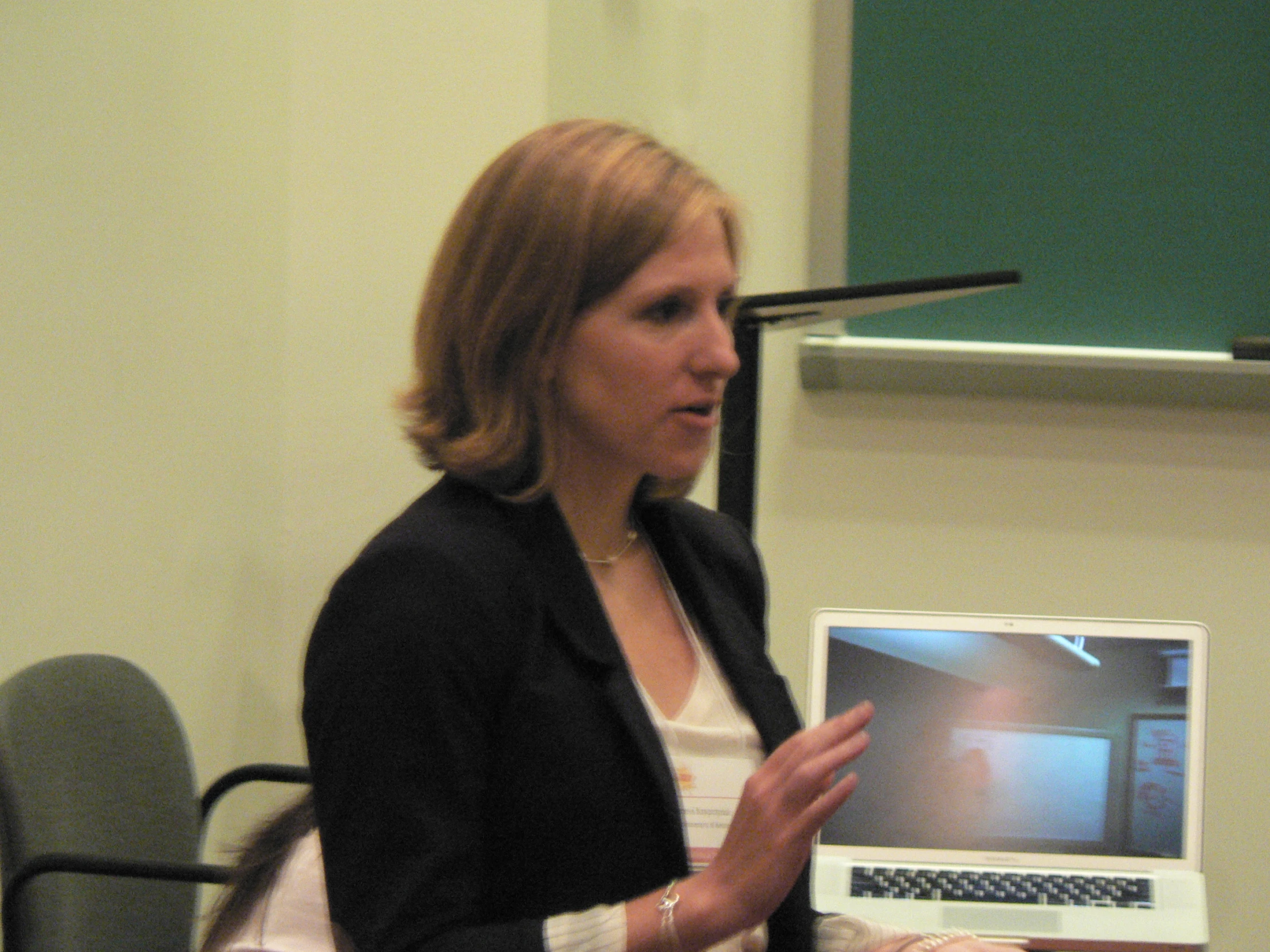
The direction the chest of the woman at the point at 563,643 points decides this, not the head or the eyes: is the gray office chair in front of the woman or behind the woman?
behind

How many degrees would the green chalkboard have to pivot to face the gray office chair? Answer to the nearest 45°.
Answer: approximately 45° to its right

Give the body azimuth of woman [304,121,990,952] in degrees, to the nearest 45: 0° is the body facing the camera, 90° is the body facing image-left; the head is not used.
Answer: approximately 315°

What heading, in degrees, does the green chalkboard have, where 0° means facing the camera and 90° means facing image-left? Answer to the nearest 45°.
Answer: approximately 0°

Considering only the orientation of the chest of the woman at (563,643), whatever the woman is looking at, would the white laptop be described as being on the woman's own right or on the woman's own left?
on the woman's own left

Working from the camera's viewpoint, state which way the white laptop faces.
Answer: facing the viewer

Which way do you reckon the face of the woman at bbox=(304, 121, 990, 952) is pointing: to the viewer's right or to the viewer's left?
to the viewer's right

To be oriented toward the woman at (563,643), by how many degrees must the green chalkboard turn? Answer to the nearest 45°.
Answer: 0° — it already faces them

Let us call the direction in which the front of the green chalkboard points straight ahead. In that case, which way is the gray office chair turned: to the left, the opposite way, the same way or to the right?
to the left

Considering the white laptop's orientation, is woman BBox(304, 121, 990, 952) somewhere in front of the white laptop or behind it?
in front

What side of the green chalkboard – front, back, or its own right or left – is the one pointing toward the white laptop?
front

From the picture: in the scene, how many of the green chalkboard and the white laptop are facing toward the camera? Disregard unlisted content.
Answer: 2
